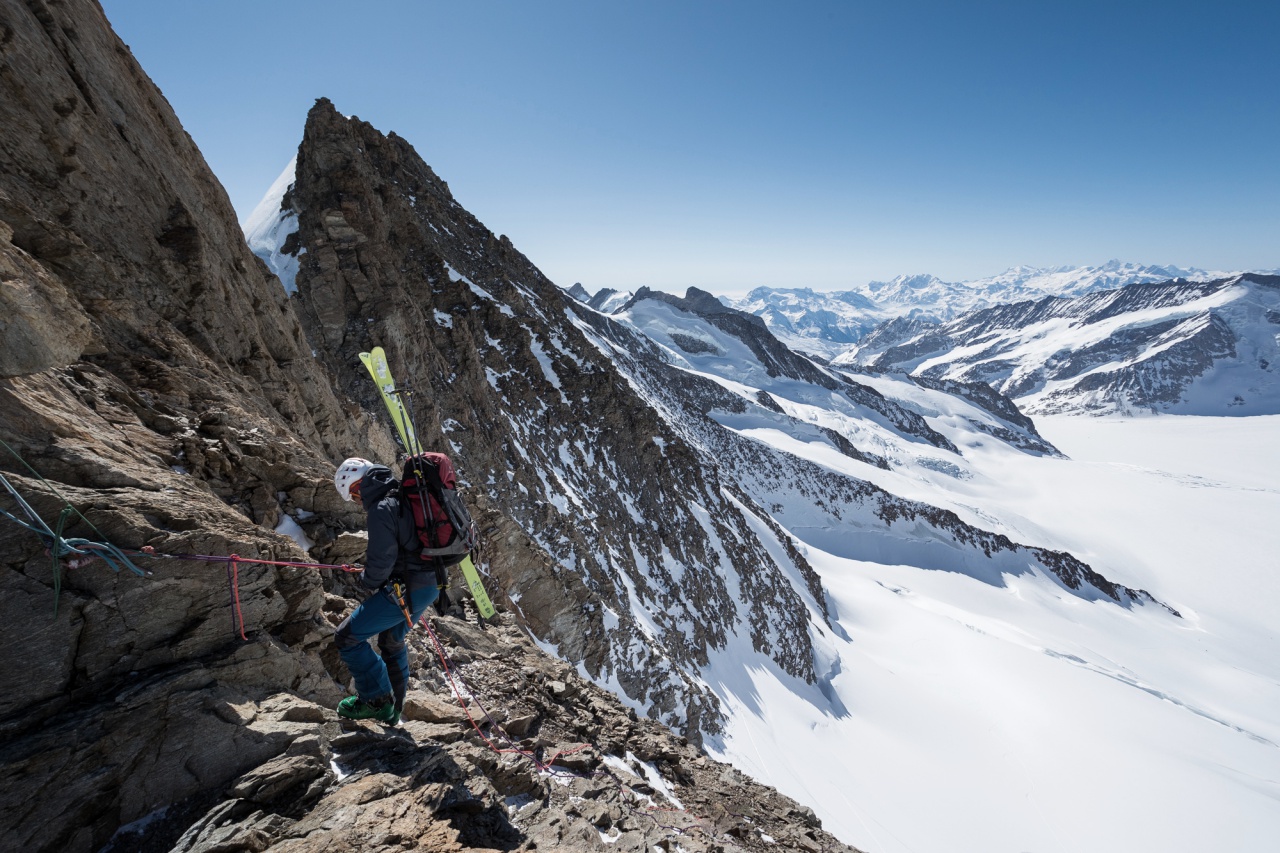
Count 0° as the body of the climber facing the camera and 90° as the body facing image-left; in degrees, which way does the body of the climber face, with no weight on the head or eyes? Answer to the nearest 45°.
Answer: approximately 90°
